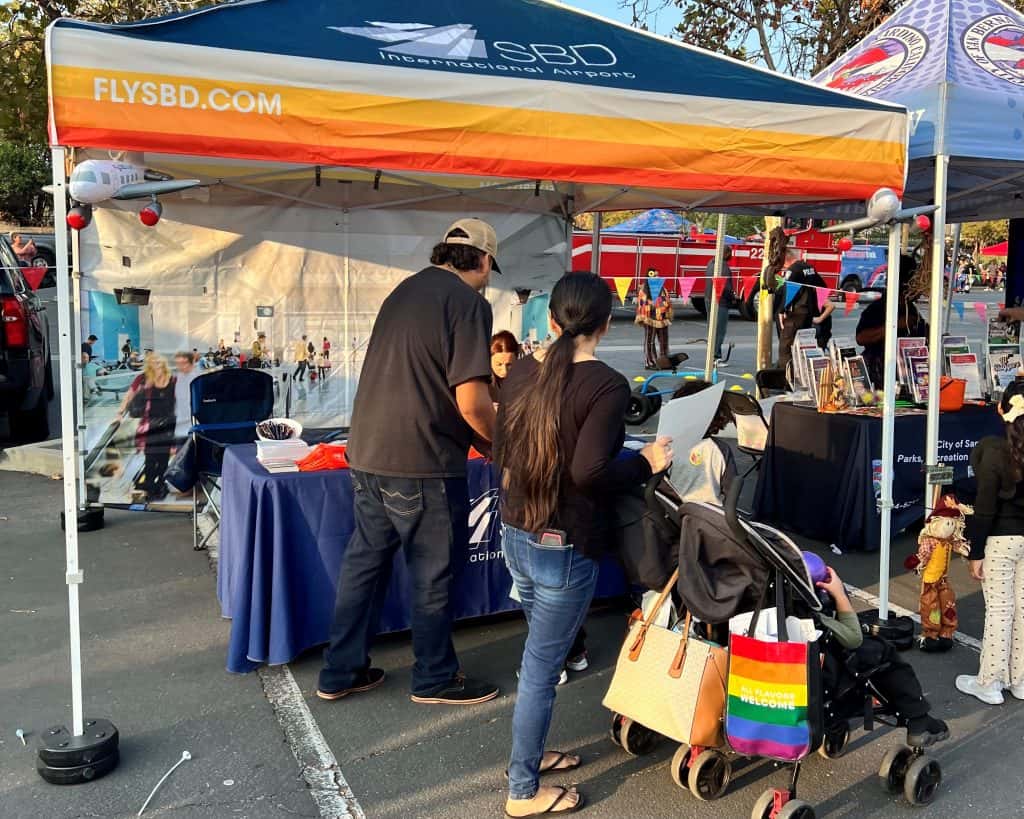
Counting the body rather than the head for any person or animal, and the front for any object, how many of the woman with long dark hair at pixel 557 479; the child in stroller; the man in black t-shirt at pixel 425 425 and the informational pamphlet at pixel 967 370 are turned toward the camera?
1

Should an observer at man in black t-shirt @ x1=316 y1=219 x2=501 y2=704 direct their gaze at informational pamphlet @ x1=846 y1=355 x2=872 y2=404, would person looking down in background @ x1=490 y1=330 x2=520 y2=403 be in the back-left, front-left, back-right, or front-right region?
front-left

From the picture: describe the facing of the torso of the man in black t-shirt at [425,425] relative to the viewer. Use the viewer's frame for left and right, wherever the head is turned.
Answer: facing away from the viewer and to the right of the viewer

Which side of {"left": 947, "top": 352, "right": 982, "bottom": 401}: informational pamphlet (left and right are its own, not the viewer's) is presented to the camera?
front

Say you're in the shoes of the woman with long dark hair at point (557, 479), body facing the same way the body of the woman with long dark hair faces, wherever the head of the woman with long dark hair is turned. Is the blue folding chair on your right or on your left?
on your left

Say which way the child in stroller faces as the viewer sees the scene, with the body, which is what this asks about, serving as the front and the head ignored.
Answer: to the viewer's right

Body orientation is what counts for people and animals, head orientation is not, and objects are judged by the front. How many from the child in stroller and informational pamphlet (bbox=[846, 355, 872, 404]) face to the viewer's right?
1

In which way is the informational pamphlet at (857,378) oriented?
toward the camera

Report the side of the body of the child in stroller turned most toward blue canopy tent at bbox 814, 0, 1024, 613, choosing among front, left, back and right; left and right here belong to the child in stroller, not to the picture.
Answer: left

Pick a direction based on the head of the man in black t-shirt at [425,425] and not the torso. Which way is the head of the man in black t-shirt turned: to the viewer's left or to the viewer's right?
to the viewer's right

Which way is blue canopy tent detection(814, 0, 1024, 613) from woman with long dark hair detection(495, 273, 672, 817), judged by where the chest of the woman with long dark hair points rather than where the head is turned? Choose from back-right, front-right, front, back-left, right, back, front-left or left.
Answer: front

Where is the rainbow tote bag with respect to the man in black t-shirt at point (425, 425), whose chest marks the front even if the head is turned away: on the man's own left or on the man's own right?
on the man's own right

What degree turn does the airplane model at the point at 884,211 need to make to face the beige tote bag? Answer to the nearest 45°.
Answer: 0° — it already faces it

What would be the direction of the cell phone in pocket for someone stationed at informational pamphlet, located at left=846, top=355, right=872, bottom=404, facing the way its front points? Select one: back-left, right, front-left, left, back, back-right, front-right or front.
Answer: front

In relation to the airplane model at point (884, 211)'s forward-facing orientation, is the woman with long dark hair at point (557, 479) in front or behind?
in front
